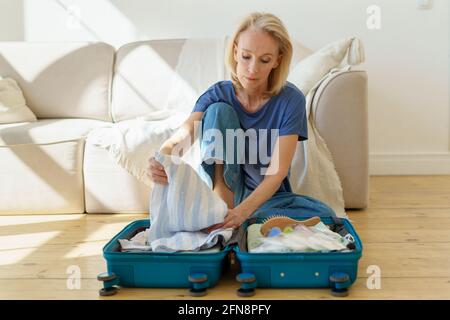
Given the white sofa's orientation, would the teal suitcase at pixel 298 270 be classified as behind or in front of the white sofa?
in front

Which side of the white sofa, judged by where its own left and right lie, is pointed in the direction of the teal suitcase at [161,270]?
front

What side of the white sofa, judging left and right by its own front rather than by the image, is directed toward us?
front
